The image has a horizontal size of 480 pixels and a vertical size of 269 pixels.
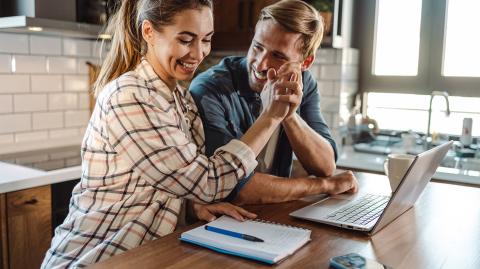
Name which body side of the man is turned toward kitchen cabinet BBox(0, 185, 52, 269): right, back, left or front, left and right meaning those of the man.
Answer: right

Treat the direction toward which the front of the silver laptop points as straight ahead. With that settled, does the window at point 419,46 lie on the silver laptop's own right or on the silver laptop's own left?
on the silver laptop's own right

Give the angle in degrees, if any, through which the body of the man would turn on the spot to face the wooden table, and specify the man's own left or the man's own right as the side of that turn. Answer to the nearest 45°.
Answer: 0° — they already face it

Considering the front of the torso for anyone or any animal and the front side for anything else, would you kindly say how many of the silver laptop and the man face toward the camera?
1

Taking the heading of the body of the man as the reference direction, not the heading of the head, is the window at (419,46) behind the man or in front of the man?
behind

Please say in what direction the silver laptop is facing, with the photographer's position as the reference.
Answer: facing away from the viewer and to the left of the viewer

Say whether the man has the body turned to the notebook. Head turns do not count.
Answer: yes
